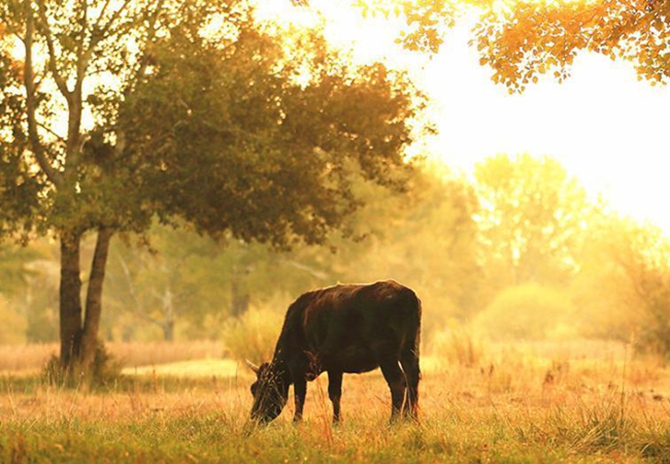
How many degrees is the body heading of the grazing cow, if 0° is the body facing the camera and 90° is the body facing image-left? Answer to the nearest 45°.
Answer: approximately 90°

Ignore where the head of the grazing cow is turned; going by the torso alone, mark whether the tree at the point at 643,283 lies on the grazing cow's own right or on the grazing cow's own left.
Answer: on the grazing cow's own right

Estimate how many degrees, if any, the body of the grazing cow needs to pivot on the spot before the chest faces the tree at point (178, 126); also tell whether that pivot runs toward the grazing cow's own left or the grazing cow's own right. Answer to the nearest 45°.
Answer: approximately 90° to the grazing cow's own right

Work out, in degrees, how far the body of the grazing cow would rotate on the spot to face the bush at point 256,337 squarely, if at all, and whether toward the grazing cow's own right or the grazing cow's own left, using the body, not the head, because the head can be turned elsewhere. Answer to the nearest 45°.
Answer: approximately 90° to the grazing cow's own right

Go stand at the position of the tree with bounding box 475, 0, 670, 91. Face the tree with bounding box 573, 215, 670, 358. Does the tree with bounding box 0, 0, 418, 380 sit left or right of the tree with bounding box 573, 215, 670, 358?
left
